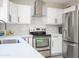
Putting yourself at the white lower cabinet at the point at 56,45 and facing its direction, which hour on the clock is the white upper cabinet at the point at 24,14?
The white upper cabinet is roughly at 4 o'clock from the white lower cabinet.

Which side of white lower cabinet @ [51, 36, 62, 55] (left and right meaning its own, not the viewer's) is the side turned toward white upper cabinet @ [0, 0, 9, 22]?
right

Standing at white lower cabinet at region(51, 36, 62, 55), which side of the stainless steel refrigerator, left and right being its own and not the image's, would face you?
right

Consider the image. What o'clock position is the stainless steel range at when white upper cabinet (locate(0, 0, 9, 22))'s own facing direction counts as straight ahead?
The stainless steel range is roughly at 10 o'clock from the white upper cabinet.

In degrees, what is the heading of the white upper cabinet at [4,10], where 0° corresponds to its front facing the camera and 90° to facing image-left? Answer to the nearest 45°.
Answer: approximately 315°

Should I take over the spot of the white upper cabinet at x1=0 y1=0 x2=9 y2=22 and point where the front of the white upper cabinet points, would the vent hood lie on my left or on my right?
on my left

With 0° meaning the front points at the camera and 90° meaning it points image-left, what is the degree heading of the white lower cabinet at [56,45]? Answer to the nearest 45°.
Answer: approximately 315°

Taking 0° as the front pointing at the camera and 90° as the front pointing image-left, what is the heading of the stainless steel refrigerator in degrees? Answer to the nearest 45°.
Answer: approximately 45°

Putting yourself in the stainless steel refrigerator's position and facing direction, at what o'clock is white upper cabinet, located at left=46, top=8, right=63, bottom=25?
The white upper cabinet is roughly at 3 o'clock from the stainless steel refrigerator.
